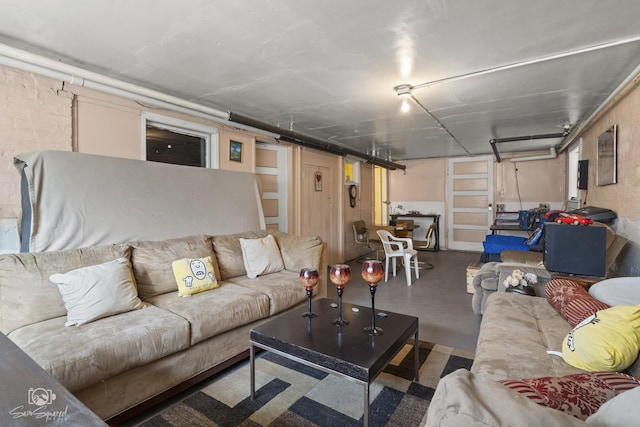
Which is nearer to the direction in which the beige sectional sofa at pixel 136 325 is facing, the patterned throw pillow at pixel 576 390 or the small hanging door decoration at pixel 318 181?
the patterned throw pillow

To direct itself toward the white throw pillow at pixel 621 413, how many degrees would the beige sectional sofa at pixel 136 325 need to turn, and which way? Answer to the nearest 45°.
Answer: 0° — it already faces it

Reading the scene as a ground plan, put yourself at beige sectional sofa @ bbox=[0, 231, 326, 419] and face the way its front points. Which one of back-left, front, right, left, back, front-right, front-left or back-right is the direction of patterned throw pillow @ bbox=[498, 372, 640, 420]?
front

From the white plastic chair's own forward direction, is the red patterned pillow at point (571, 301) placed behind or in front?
in front

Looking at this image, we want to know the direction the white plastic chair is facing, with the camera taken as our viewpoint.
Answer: facing the viewer and to the right of the viewer

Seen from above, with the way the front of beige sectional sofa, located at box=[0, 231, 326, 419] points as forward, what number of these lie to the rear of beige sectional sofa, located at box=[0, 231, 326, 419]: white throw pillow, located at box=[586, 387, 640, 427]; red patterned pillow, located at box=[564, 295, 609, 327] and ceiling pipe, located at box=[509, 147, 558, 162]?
0

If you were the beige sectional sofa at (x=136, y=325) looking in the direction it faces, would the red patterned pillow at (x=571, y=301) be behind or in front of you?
in front

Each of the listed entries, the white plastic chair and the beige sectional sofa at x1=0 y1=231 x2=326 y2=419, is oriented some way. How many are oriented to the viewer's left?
0

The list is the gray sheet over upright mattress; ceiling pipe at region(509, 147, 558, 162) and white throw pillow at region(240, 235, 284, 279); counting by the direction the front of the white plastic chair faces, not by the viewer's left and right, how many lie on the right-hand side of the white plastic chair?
2

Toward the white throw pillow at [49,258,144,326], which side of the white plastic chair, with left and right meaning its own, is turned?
right

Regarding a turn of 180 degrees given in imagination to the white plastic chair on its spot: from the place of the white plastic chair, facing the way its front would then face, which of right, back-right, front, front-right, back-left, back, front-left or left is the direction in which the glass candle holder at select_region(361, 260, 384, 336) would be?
back-left

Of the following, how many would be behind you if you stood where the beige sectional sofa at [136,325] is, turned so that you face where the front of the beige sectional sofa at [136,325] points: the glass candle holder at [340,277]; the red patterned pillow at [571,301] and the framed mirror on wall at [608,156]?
0

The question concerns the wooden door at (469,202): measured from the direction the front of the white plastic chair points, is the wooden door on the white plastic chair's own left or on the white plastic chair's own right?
on the white plastic chair's own left

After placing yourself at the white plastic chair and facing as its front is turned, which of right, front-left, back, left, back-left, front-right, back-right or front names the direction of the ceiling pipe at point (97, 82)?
right

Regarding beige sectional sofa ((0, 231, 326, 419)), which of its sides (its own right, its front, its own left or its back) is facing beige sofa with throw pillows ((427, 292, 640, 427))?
front

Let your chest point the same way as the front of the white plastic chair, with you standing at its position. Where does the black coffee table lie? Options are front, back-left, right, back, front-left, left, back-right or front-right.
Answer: front-right
